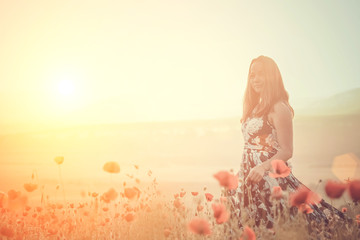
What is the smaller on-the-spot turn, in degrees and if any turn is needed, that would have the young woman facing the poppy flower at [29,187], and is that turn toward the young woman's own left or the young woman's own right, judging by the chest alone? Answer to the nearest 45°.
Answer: approximately 45° to the young woman's own right

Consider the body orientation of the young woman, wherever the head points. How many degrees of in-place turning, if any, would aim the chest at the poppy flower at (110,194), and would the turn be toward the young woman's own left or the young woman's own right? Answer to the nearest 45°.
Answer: approximately 45° to the young woman's own right

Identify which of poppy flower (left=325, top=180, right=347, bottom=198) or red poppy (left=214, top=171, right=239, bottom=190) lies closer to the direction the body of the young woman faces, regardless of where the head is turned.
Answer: the red poppy

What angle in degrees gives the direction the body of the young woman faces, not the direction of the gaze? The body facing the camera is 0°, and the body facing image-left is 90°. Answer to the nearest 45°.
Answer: approximately 45°

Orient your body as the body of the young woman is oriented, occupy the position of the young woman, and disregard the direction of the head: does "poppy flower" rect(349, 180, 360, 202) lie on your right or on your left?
on your left
